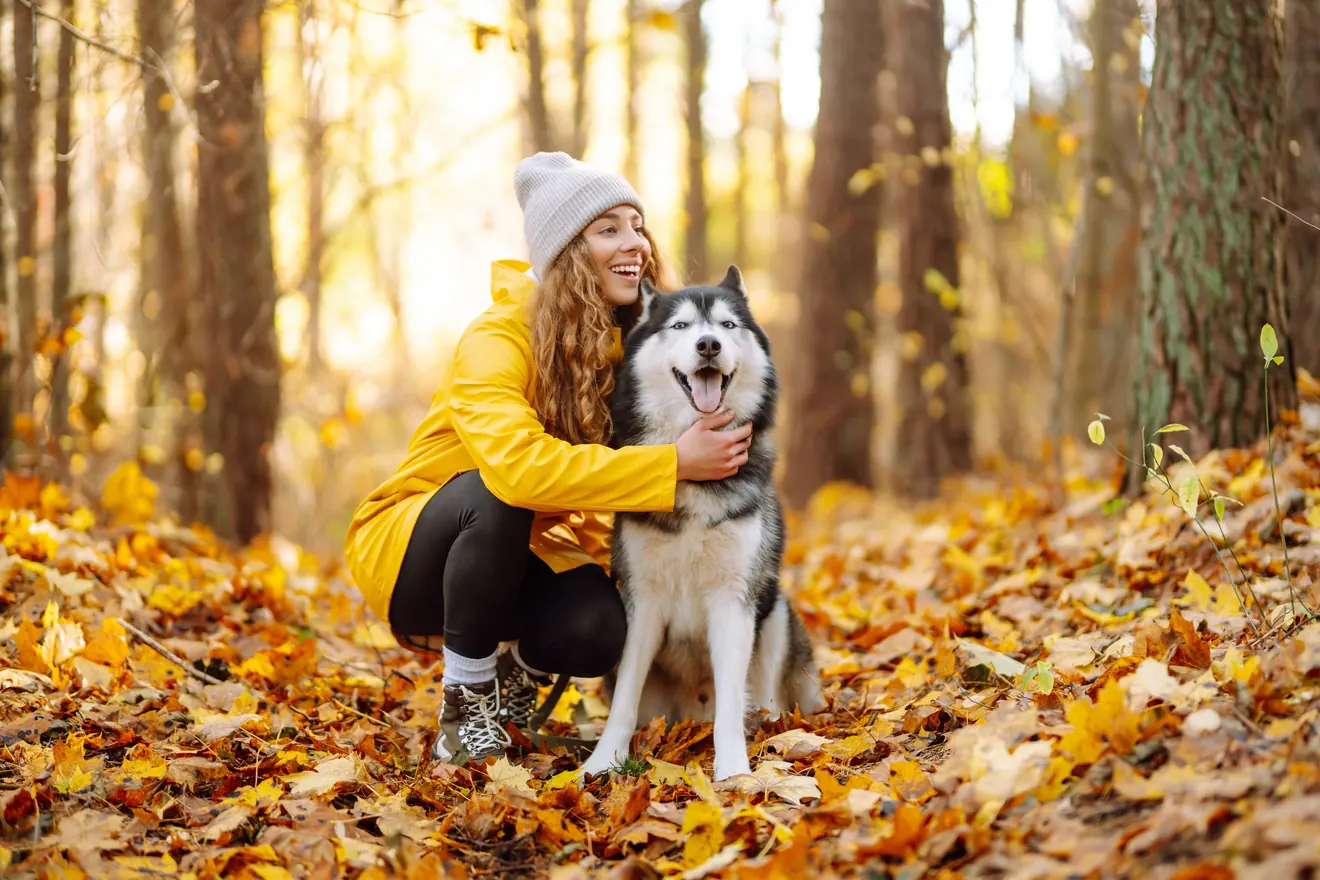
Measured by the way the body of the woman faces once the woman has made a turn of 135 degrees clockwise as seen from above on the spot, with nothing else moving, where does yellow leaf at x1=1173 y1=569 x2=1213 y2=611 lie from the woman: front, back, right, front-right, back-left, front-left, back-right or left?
back

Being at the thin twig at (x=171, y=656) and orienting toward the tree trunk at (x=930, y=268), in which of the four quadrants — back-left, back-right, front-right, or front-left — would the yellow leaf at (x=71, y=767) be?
back-right

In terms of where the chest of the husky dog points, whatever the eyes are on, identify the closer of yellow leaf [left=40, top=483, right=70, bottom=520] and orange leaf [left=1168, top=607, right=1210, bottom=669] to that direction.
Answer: the orange leaf

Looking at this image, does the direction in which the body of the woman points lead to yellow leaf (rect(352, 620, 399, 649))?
no

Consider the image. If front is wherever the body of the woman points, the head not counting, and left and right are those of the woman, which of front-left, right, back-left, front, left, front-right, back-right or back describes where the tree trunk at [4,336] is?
back

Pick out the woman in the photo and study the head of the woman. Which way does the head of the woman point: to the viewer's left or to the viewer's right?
to the viewer's right

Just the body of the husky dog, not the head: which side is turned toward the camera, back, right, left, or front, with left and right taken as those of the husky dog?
front

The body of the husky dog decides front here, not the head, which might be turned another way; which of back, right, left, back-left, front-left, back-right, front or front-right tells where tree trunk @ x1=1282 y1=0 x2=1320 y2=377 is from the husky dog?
back-left

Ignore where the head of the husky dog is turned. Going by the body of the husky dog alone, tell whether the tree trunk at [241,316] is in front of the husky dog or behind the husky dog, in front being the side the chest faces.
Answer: behind

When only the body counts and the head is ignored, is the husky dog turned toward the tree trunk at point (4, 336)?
no

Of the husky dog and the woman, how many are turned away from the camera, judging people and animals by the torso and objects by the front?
0

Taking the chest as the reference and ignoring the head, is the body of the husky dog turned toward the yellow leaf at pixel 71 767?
no

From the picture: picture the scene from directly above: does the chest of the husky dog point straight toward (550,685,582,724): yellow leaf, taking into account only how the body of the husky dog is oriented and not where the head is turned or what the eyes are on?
no

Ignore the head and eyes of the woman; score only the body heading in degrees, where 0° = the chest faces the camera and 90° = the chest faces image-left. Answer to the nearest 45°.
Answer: approximately 315°
